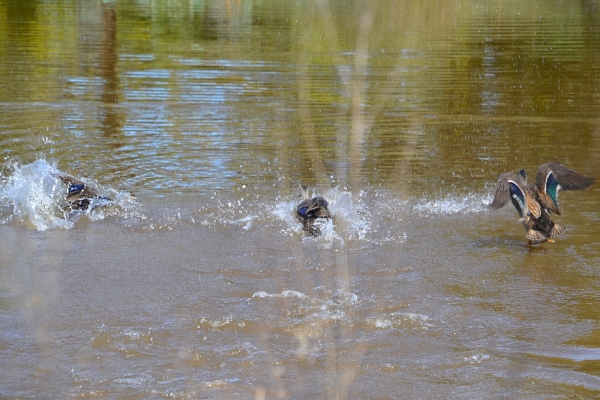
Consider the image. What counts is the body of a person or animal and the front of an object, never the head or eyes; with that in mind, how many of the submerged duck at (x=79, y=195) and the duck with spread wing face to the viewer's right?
1

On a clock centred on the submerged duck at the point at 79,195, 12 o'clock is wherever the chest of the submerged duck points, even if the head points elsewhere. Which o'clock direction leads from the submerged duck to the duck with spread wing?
The duck with spread wing is roughly at 1 o'clock from the submerged duck.

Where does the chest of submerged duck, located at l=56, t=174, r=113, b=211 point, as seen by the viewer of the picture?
to the viewer's right
